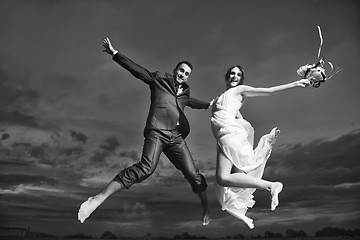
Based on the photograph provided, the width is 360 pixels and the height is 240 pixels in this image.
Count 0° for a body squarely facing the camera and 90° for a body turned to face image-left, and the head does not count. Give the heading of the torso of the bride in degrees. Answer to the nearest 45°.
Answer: approximately 45°

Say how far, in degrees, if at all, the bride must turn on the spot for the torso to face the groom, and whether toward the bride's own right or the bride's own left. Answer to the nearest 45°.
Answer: approximately 45° to the bride's own right
